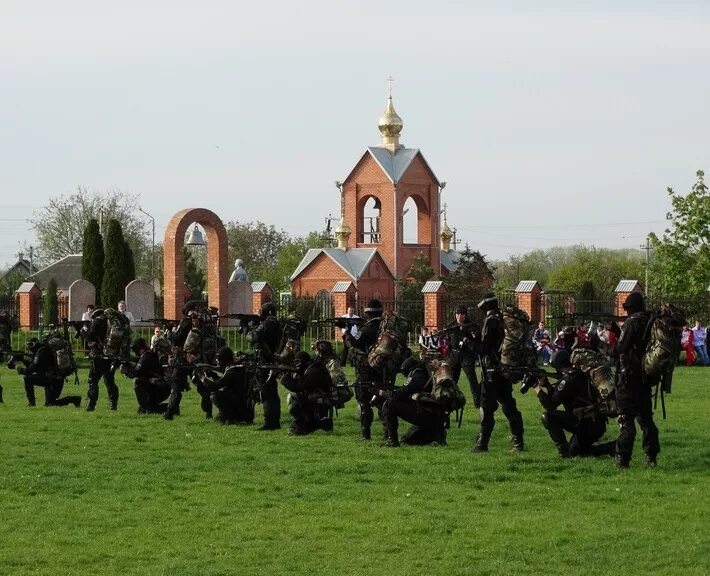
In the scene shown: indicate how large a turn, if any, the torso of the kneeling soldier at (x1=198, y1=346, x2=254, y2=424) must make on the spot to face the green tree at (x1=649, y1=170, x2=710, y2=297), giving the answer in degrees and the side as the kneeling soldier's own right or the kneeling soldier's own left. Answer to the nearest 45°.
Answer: approximately 135° to the kneeling soldier's own right

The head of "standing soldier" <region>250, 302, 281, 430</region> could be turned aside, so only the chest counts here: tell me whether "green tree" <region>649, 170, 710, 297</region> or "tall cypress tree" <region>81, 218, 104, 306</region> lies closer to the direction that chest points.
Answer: the tall cypress tree

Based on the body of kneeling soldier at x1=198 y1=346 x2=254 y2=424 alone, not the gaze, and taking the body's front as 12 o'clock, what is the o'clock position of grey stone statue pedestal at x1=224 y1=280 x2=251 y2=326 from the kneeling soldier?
The grey stone statue pedestal is roughly at 3 o'clock from the kneeling soldier.

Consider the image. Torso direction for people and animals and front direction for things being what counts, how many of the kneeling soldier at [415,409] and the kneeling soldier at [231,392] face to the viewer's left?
2

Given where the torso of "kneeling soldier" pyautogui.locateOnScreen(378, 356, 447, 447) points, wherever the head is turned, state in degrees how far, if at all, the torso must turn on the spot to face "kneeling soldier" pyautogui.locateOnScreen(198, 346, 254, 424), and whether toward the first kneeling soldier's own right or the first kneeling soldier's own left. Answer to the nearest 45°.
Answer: approximately 45° to the first kneeling soldier's own right

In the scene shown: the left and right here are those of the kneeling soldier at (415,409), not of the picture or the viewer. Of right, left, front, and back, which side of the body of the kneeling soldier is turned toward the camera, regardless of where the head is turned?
left

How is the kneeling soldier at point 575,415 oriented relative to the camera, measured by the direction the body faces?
to the viewer's left

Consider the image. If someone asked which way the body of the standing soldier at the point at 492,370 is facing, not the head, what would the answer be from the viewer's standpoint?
to the viewer's left

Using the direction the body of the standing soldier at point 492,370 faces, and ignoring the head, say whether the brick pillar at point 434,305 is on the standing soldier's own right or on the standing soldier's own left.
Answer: on the standing soldier's own right

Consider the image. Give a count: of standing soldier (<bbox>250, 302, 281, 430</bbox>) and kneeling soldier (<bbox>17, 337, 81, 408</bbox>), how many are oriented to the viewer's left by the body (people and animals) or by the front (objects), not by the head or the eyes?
2

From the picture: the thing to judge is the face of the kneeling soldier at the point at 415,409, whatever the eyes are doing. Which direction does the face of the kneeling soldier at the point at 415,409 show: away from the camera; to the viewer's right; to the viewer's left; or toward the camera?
to the viewer's left
